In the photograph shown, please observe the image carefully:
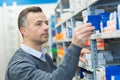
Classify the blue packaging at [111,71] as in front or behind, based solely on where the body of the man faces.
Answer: in front

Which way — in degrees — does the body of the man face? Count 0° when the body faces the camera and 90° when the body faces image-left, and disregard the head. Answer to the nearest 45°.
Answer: approximately 315°
